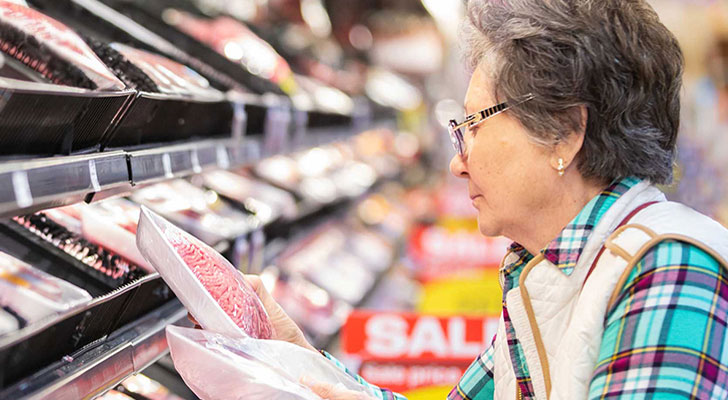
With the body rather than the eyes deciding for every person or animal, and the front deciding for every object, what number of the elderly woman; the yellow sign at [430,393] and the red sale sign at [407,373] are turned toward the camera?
2

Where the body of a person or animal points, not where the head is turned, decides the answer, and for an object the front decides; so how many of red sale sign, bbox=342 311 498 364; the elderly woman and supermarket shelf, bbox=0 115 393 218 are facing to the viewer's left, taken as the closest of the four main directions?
1

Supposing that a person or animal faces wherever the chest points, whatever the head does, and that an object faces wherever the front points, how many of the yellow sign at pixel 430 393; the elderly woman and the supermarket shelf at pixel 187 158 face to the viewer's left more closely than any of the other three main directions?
1

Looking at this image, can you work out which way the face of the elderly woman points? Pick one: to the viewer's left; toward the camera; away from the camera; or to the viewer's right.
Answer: to the viewer's left

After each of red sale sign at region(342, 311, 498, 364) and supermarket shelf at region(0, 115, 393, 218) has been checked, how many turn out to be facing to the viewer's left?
0

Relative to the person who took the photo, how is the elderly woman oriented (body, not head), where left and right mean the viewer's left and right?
facing to the left of the viewer

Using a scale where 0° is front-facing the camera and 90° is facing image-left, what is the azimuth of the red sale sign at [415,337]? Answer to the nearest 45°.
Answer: approximately 0°
